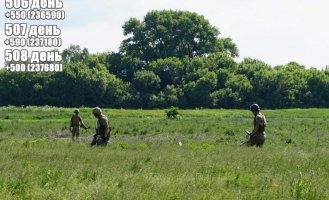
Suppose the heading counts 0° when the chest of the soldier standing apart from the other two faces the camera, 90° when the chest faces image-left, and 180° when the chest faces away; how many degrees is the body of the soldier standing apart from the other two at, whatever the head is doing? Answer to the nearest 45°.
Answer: approximately 90°

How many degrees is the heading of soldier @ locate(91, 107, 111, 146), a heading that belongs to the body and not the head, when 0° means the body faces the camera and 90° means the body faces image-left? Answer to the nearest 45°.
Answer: approximately 90°
